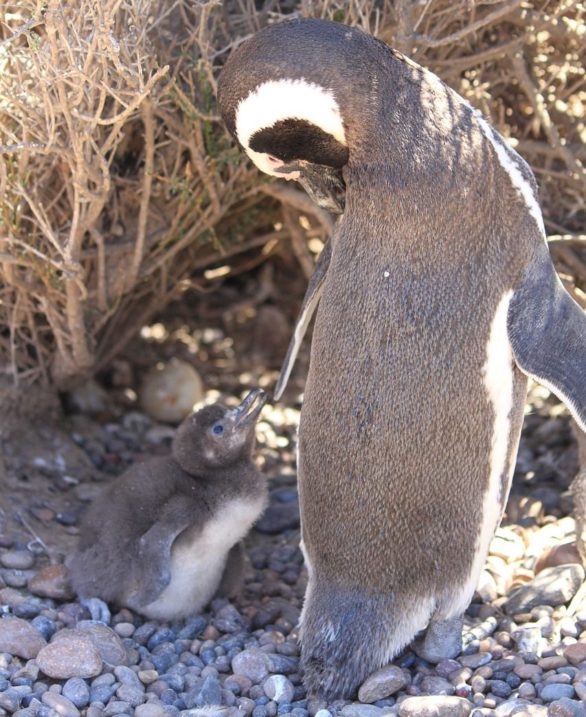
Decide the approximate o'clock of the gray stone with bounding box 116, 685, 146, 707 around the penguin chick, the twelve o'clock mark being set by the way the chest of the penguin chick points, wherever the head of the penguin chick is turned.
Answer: The gray stone is roughly at 2 o'clock from the penguin chick.

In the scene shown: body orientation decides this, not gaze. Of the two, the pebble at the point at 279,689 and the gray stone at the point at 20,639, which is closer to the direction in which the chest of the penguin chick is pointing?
the pebble

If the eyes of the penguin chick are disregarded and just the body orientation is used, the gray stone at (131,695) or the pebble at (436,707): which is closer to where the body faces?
the pebble

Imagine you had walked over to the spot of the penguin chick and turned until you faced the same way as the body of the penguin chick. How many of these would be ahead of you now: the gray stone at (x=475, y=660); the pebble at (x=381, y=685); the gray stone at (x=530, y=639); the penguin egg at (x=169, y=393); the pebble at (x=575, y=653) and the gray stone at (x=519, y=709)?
5

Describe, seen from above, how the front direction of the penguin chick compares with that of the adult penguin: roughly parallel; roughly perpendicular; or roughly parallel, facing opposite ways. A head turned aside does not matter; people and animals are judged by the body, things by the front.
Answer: roughly perpendicular

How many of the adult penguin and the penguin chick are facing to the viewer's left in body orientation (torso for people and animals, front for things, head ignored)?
0

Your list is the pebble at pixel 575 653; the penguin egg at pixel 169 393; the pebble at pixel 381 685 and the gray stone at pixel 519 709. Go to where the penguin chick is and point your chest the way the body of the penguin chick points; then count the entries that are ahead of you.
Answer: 3

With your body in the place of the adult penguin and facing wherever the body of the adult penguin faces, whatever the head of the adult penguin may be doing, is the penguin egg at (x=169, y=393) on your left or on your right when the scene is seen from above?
on your left

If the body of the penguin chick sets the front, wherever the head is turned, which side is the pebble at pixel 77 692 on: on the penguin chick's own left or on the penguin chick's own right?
on the penguin chick's own right

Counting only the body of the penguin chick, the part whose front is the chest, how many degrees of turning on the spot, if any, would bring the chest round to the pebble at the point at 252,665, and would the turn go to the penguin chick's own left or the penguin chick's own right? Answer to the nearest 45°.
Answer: approximately 45° to the penguin chick's own right

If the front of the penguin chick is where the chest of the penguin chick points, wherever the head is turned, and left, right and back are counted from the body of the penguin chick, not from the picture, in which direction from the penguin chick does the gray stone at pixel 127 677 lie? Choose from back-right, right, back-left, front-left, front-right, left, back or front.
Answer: front-right
